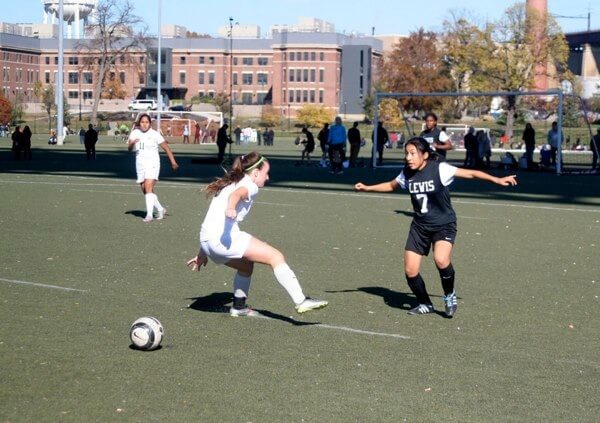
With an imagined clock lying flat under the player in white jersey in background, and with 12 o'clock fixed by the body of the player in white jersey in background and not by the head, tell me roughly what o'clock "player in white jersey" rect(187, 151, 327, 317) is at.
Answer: The player in white jersey is roughly at 12 o'clock from the player in white jersey in background.

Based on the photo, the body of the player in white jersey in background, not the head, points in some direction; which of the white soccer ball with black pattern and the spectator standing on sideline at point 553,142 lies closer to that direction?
the white soccer ball with black pattern

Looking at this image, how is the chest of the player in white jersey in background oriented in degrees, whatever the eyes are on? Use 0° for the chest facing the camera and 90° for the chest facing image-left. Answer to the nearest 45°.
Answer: approximately 0°

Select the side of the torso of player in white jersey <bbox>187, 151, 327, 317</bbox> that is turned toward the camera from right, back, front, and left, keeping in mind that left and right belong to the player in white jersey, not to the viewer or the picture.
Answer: right

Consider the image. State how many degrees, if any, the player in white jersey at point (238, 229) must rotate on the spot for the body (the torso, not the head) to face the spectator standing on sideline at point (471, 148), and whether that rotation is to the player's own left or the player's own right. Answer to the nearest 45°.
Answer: approximately 90° to the player's own left

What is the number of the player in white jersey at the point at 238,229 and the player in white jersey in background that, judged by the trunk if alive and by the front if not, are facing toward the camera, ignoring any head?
1

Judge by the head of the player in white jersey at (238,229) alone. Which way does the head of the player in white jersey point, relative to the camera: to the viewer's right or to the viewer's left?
to the viewer's right

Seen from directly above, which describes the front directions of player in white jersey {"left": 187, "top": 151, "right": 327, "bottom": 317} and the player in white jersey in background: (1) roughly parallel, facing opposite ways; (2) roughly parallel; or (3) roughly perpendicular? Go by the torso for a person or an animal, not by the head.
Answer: roughly perpendicular

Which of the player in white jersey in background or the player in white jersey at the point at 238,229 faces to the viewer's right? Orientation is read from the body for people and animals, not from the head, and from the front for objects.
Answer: the player in white jersey
